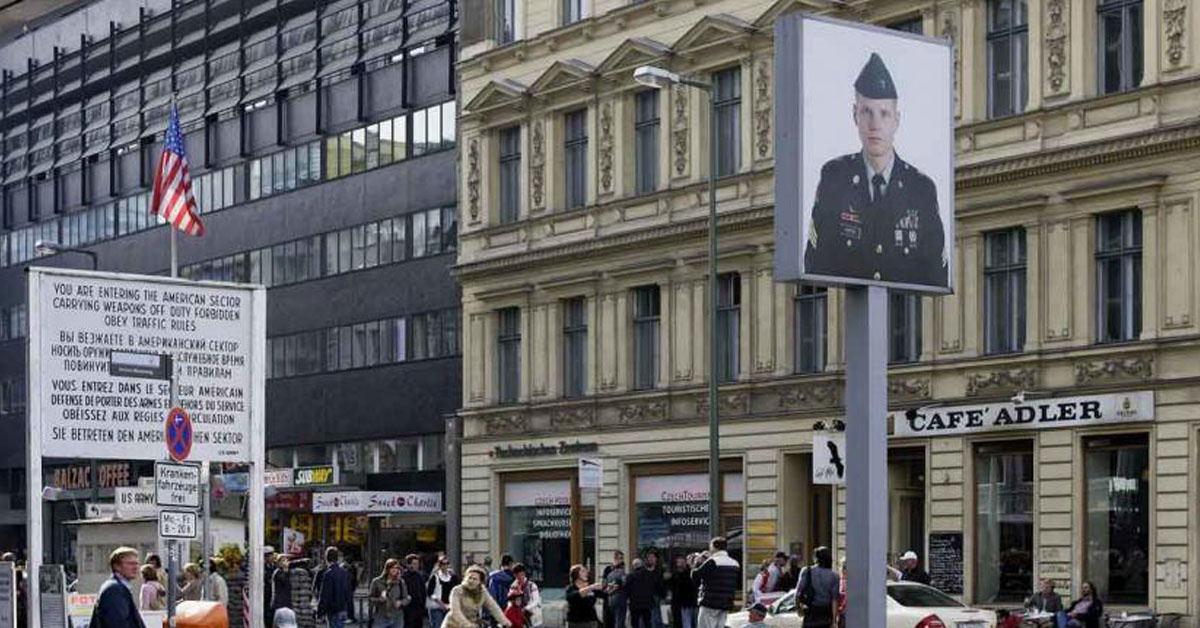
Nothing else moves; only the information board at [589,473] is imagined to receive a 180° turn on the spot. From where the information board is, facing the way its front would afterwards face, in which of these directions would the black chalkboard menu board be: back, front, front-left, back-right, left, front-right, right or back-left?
right

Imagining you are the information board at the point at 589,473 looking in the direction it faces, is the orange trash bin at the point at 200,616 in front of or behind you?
in front

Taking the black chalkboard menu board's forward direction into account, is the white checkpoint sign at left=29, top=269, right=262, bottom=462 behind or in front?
in front

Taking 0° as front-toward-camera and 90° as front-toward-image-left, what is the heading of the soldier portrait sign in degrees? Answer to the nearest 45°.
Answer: approximately 315°

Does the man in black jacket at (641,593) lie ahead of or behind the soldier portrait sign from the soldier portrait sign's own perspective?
behind

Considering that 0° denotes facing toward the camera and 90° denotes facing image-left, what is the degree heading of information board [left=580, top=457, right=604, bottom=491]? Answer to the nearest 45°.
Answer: approximately 0°

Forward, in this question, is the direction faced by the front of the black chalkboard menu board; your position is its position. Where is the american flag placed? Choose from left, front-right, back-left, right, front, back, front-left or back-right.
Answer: front-right
